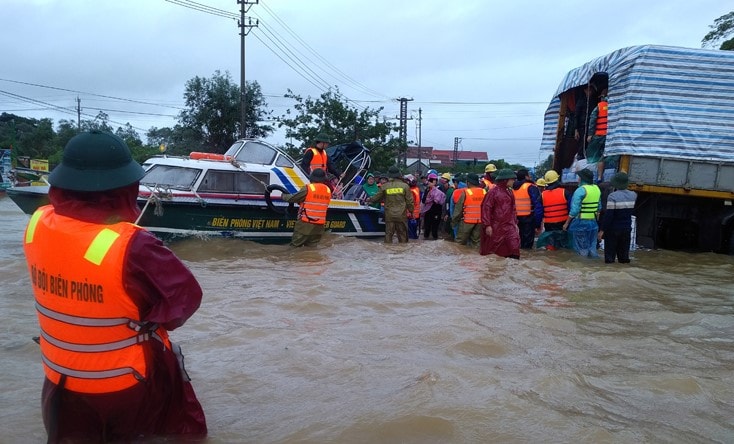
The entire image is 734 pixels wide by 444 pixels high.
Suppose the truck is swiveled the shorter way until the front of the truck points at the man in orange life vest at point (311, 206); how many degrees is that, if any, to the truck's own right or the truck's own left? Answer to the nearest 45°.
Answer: approximately 180°

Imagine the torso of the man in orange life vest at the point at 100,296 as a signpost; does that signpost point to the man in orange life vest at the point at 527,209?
yes

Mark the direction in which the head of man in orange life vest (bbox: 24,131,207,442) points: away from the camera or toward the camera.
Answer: away from the camera

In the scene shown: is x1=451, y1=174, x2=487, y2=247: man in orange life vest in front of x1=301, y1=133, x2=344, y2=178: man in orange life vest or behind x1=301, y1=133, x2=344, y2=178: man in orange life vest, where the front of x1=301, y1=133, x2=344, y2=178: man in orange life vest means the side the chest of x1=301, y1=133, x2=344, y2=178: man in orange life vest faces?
in front

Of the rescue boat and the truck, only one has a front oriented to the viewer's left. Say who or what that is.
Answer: the rescue boat

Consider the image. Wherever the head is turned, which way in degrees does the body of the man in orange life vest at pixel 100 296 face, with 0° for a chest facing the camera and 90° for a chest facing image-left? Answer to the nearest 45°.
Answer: approximately 225°

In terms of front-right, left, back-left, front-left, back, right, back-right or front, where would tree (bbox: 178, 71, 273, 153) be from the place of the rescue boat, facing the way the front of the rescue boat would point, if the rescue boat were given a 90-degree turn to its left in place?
back

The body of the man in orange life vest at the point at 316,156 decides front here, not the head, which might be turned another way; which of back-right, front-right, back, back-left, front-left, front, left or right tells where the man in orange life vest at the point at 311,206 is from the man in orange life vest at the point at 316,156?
front-right

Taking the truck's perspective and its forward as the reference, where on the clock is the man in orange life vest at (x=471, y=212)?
The man in orange life vest is roughly at 7 o'clock from the truck.

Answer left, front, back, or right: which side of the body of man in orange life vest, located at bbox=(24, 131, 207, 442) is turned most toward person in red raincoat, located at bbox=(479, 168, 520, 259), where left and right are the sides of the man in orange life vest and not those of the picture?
front

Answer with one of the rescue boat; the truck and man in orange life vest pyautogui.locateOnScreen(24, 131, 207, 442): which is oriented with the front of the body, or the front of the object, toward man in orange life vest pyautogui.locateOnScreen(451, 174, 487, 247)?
man in orange life vest pyautogui.locateOnScreen(24, 131, 207, 442)

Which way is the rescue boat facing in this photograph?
to the viewer's left

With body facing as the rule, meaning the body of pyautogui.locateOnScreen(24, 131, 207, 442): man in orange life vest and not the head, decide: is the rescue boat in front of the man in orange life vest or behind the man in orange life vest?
in front

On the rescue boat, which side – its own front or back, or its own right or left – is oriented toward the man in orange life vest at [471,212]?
back

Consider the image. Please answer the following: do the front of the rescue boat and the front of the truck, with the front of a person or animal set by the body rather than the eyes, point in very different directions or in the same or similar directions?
very different directions

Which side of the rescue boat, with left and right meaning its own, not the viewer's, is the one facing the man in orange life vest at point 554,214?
back

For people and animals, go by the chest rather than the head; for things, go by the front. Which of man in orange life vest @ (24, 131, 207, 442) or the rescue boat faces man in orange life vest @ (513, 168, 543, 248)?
man in orange life vest @ (24, 131, 207, 442)
